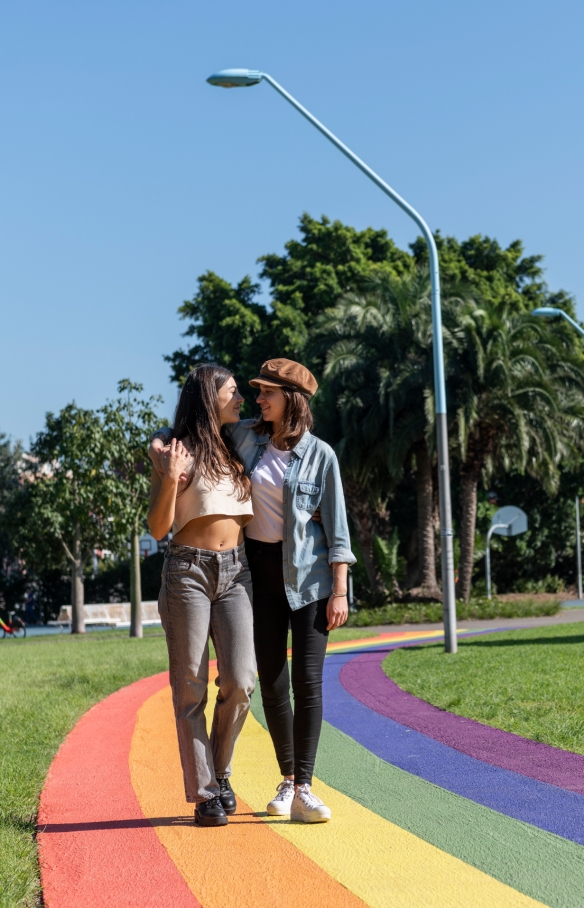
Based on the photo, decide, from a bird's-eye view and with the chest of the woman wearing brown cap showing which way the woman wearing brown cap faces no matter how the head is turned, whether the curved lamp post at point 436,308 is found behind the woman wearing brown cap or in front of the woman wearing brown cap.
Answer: behind

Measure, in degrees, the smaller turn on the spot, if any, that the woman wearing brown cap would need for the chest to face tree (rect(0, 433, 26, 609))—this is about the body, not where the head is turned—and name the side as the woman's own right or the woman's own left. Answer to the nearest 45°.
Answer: approximately 135° to the woman's own right

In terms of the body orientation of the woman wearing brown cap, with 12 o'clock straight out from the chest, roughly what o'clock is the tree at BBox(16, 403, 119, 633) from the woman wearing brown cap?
The tree is roughly at 4 o'clock from the woman wearing brown cap.

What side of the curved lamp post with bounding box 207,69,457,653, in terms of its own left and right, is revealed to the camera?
left

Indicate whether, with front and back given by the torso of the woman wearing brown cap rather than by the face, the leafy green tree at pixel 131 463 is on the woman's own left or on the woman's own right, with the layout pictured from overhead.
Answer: on the woman's own right

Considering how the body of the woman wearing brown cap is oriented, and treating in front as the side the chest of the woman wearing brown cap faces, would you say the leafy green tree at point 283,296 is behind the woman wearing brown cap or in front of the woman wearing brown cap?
behind

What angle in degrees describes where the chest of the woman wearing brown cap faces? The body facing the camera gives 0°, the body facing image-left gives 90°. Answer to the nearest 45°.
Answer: approximately 45°

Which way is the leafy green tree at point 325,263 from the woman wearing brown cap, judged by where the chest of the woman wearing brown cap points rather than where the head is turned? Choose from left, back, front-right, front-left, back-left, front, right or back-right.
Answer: back-right

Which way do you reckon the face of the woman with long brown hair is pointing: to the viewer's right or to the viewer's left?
to the viewer's right

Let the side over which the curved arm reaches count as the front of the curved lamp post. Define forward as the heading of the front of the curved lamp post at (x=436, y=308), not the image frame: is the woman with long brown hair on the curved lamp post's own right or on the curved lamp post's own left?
on the curved lamp post's own left
